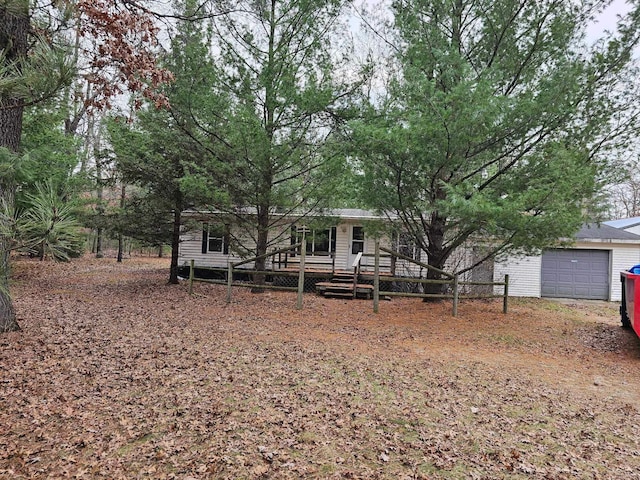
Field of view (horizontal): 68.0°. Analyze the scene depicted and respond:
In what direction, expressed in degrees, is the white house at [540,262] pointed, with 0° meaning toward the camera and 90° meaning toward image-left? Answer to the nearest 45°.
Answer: approximately 0°

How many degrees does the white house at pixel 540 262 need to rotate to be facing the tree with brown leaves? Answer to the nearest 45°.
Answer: approximately 45° to its right
